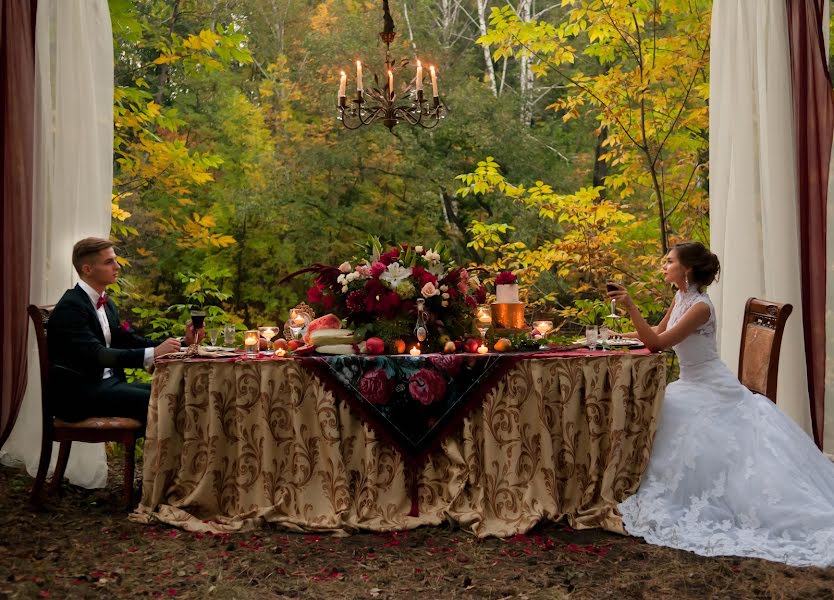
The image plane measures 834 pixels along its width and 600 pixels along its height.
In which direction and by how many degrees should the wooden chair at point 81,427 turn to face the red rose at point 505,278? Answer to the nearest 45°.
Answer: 0° — it already faces it

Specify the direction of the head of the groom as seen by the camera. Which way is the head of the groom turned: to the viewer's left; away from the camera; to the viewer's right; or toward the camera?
to the viewer's right

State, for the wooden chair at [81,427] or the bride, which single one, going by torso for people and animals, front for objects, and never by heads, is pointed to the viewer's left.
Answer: the bride

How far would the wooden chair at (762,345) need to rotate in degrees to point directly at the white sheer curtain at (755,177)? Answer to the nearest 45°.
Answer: approximately 135° to its right

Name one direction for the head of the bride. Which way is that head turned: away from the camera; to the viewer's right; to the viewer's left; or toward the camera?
to the viewer's left

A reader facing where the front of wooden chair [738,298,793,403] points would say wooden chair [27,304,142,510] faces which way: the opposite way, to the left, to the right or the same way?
the opposite way

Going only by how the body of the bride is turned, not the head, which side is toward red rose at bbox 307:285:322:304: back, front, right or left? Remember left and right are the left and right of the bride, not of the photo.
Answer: front

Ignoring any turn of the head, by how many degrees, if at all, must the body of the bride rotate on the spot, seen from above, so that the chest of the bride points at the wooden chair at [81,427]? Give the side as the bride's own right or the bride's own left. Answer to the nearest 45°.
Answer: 0° — they already face it

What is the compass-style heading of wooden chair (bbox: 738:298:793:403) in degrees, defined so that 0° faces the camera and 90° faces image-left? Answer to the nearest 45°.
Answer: approximately 45°

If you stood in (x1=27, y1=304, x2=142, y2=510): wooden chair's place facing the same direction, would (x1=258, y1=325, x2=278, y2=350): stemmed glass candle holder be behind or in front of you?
in front

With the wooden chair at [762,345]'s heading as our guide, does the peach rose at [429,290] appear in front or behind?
in front

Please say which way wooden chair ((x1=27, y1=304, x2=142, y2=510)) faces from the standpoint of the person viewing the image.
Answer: facing to the right of the viewer

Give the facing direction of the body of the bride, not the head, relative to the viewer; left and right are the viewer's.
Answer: facing to the left of the viewer

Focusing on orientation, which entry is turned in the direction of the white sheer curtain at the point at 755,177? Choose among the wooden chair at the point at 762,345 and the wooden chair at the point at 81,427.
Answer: the wooden chair at the point at 81,427

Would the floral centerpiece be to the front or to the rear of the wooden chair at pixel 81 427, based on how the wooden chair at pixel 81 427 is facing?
to the front
